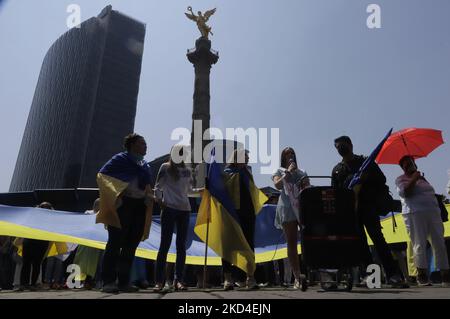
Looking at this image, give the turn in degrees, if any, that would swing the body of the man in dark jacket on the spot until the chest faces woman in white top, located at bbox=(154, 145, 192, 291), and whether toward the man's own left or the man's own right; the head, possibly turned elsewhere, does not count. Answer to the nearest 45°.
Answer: approximately 45° to the man's own right

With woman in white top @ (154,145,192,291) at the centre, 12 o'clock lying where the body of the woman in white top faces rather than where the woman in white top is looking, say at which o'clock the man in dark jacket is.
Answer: The man in dark jacket is roughly at 10 o'clock from the woman in white top.

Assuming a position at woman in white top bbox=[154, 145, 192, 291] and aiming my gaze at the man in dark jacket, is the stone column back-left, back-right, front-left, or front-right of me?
back-left

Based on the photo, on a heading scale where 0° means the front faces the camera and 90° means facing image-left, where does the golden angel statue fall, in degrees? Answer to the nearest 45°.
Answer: approximately 45°

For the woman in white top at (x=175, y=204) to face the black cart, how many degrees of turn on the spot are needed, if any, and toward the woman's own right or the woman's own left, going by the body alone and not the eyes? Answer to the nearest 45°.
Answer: approximately 45° to the woman's own left

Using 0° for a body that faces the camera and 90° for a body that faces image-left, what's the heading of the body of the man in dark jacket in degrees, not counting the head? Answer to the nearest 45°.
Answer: approximately 45°

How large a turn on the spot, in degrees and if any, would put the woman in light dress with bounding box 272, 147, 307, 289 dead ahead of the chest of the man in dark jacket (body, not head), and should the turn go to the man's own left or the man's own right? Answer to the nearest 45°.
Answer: approximately 45° to the man's own right

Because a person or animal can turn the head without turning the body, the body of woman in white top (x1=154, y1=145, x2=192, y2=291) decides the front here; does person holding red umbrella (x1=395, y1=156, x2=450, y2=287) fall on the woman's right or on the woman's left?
on the woman's left

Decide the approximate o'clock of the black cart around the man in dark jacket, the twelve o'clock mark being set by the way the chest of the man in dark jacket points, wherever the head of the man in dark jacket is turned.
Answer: The black cart is roughly at 12 o'clock from the man in dark jacket.

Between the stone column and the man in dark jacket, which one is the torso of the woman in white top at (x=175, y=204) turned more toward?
the man in dark jacket

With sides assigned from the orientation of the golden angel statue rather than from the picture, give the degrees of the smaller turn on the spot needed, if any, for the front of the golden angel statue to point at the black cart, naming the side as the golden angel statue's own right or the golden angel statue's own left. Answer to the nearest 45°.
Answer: approximately 45° to the golden angel statue's own left
